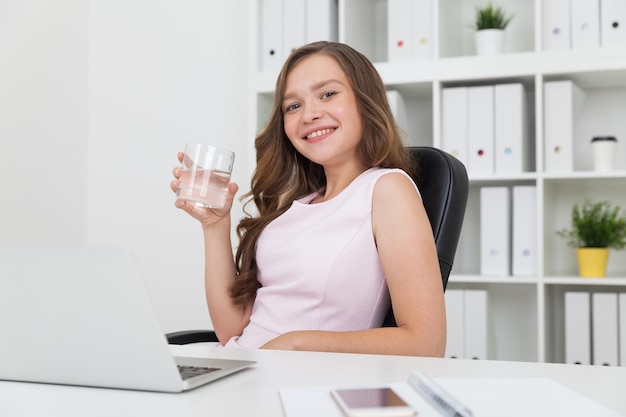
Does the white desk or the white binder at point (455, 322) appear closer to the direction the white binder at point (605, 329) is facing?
the white desk

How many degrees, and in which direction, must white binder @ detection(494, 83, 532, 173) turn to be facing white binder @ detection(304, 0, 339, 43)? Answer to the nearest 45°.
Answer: approximately 90° to its right

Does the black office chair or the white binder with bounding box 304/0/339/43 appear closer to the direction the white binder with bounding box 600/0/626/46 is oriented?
the black office chair

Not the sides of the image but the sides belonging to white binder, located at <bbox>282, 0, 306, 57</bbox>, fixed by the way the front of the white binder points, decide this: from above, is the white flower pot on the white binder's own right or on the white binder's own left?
on the white binder's own left

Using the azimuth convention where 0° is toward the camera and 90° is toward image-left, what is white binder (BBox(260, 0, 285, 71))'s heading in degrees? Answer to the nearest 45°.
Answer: approximately 0°

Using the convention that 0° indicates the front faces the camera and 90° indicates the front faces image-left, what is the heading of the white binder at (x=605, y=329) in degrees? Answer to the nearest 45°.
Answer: approximately 0°
